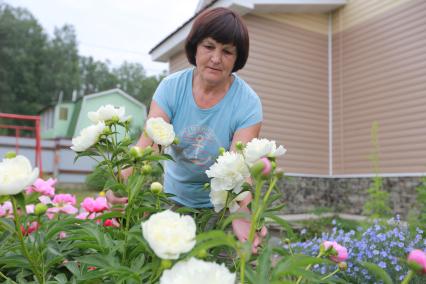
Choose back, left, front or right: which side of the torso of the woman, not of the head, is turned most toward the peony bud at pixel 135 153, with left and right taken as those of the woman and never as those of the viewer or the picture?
front

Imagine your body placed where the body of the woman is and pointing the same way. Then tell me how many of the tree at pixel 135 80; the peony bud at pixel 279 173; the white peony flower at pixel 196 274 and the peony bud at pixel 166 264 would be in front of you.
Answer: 3

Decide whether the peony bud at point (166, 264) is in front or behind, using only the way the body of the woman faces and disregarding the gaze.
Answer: in front

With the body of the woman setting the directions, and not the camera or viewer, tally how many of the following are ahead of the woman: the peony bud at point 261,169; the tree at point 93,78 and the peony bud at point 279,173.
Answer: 2

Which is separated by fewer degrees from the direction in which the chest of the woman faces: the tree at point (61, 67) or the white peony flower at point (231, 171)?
the white peony flower

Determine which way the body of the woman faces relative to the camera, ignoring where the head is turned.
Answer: toward the camera

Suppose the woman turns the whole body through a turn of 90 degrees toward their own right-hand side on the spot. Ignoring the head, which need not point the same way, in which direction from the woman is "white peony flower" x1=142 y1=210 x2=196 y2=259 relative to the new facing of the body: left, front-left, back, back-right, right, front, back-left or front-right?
left

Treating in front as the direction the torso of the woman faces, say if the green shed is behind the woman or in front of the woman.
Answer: behind

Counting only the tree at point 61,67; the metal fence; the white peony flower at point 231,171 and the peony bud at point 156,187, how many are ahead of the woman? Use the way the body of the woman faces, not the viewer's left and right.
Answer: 2

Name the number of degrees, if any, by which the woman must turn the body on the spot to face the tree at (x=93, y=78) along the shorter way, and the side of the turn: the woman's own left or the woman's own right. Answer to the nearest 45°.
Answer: approximately 180°

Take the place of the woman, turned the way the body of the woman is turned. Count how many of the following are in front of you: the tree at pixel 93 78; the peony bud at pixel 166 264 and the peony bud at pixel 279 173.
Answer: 2

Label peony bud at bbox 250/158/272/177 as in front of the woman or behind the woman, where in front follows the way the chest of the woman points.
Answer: in front

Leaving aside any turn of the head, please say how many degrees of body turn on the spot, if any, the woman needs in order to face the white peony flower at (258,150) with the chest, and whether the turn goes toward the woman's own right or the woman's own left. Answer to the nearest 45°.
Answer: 0° — they already face it

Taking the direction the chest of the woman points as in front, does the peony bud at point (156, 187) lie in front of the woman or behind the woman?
in front
